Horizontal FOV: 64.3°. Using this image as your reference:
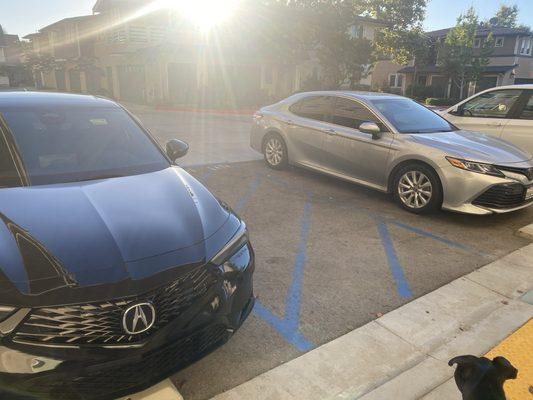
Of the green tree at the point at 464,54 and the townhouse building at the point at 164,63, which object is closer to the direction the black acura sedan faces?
the green tree

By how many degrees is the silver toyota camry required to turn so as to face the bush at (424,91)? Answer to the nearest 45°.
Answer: approximately 135° to its left

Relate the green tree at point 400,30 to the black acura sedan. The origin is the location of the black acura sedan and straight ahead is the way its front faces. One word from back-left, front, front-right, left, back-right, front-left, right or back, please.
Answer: left

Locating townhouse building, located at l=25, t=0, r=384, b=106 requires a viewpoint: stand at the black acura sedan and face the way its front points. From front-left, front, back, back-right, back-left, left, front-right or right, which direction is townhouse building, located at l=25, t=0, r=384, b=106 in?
back-left

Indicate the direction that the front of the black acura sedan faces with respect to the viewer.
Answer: facing the viewer and to the right of the viewer

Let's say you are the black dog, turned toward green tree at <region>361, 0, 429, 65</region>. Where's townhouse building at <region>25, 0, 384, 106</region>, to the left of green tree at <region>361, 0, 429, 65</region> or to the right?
left

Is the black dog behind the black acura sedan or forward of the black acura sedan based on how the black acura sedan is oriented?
forward

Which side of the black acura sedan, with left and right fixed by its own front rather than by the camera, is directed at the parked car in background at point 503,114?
left

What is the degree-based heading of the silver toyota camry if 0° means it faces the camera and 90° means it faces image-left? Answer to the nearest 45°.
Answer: approximately 315°

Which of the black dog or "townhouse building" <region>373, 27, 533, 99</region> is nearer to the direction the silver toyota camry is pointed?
the black dog

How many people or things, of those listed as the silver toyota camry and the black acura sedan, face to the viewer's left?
0

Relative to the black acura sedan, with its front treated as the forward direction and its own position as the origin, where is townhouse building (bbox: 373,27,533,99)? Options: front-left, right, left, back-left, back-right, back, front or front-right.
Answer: left

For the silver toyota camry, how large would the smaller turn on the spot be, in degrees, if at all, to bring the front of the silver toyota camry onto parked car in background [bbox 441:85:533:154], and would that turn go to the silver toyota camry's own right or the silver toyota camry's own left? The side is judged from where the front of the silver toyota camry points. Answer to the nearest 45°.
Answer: approximately 90° to the silver toyota camry's own left

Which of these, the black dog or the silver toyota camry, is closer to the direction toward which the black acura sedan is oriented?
the black dog

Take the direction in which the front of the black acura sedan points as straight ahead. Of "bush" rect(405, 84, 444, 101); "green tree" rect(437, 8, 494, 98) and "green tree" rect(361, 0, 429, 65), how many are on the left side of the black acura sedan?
3

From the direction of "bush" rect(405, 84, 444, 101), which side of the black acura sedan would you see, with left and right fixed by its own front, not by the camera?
left

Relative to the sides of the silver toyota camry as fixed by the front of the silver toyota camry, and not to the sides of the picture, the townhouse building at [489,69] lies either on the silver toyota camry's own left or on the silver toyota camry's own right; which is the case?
on the silver toyota camry's own left

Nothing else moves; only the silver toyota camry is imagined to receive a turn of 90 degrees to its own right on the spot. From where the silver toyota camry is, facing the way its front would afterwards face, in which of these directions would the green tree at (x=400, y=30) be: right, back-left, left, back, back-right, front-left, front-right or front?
back-right
